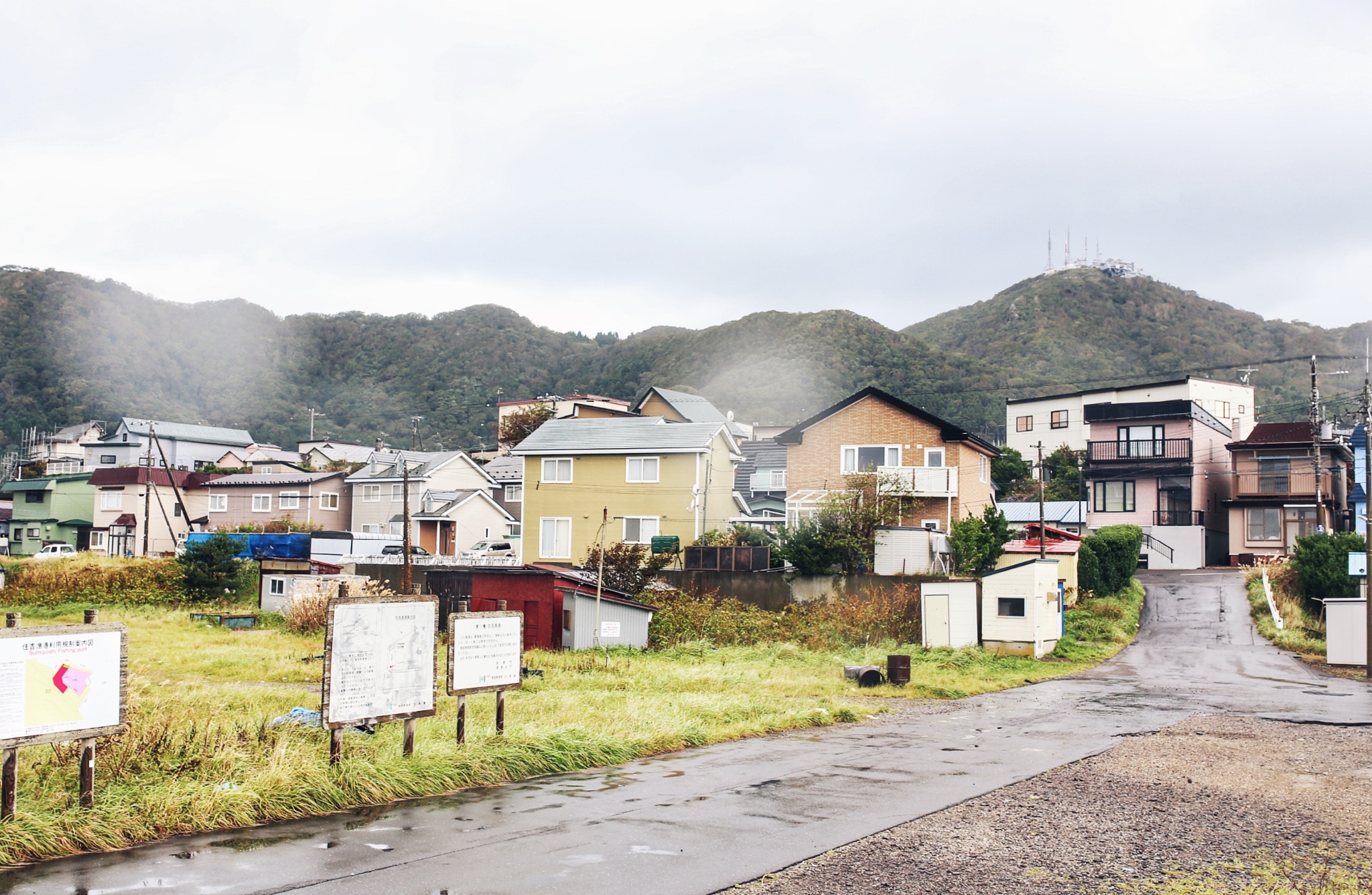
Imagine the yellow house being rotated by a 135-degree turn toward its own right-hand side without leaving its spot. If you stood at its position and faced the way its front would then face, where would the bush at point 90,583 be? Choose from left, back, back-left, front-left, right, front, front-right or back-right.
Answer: front-left

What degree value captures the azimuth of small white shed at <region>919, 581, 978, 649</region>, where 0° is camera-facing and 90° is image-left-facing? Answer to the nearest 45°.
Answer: approximately 0°

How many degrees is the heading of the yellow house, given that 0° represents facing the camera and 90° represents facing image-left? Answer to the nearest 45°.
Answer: approximately 0°

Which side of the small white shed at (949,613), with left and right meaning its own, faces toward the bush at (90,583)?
right

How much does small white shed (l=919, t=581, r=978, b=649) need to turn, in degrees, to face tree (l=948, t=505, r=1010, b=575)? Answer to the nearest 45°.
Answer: approximately 180°

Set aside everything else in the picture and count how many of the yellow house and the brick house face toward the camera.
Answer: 2

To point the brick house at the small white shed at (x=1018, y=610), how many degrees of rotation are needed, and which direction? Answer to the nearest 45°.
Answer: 0° — it already faces it

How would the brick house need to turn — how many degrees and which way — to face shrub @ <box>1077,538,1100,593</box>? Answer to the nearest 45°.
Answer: approximately 90° to its left

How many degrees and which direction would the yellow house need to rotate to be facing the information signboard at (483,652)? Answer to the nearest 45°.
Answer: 0° — it already faces it

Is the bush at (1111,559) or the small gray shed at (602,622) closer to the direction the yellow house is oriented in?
the small gray shed

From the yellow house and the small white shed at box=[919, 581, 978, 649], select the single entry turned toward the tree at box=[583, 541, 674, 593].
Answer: the yellow house
